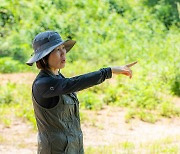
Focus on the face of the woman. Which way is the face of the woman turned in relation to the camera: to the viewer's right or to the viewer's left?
to the viewer's right

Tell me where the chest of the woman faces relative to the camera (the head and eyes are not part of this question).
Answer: to the viewer's right
